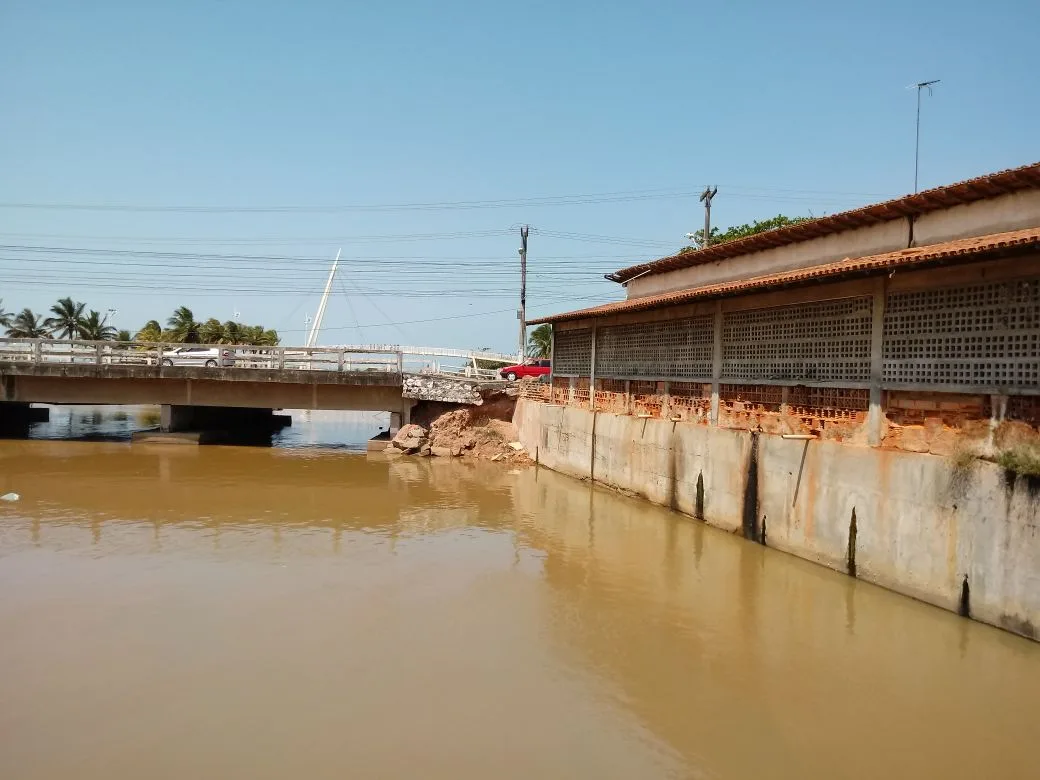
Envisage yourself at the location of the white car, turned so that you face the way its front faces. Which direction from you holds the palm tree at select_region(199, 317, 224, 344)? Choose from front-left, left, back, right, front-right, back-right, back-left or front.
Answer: right

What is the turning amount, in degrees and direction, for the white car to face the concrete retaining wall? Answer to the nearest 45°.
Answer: approximately 90° to its left

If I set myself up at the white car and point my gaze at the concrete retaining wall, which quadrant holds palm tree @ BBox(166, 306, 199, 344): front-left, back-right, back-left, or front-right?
back-left

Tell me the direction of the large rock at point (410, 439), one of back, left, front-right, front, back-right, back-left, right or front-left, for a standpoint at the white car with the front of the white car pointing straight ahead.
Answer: back-left

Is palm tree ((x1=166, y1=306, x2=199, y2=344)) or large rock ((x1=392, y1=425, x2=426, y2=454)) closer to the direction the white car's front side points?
the palm tree

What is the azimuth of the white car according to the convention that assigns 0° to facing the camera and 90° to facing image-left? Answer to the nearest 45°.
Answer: approximately 90°

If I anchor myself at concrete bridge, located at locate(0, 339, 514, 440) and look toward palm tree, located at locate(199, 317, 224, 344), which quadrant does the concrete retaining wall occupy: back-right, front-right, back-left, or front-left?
back-right

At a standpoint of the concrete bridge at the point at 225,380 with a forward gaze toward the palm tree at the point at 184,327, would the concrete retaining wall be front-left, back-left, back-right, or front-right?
back-right

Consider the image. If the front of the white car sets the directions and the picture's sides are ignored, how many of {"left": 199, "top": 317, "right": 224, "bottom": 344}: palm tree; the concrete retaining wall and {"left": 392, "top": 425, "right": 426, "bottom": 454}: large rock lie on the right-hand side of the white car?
1

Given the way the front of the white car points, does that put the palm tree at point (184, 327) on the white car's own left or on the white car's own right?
on the white car's own right

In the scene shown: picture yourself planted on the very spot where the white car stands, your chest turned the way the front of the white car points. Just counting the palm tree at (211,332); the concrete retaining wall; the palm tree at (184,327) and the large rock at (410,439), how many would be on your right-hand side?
2
